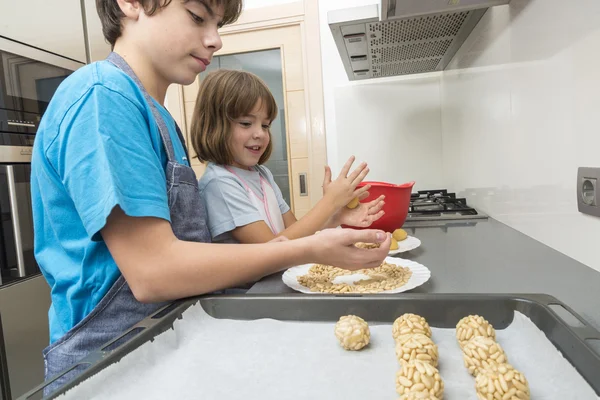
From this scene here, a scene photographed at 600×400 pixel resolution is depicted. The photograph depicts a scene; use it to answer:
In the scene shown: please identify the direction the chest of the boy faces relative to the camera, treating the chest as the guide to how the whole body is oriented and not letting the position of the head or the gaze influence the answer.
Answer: to the viewer's right

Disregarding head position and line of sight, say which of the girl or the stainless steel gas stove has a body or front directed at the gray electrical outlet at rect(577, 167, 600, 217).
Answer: the girl

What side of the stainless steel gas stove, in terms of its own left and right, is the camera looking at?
left

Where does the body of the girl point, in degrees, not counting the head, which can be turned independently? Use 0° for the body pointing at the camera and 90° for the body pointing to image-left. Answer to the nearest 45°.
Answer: approximately 315°

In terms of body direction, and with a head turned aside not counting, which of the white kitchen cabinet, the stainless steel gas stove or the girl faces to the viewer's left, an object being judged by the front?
the stainless steel gas stove

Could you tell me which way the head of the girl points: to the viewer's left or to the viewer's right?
to the viewer's right

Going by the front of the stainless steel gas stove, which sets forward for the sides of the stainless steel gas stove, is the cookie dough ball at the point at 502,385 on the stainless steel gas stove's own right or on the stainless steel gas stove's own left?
on the stainless steel gas stove's own left

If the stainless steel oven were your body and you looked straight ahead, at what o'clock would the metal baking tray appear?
The metal baking tray is roughly at 1 o'clock from the stainless steel oven.

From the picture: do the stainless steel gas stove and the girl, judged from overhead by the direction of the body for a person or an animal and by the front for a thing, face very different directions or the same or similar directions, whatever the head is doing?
very different directions
